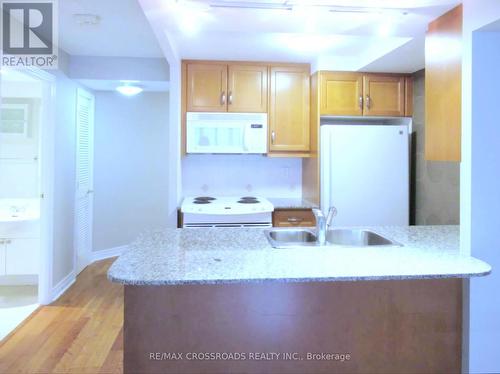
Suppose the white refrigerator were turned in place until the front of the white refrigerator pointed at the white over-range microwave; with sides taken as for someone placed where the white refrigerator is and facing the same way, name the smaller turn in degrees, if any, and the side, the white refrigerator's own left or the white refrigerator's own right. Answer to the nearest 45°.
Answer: approximately 90° to the white refrigerator's own right

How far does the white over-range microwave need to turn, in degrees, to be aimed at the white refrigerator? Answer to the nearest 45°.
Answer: approximately 90° to its left

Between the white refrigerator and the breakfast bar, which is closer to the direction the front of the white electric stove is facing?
the breakfast bar

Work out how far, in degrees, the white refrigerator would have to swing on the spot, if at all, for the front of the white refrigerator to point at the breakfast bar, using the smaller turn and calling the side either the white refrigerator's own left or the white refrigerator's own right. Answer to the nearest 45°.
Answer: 0° — it already faces it

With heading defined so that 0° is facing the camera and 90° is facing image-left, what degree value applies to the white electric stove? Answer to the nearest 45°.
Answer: approximately 0°

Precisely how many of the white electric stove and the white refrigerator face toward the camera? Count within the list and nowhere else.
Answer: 2

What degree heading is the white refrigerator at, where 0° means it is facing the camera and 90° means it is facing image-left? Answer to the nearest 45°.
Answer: approximately 0°

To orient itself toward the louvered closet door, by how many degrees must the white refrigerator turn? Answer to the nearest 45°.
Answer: approximately 90° to its right
